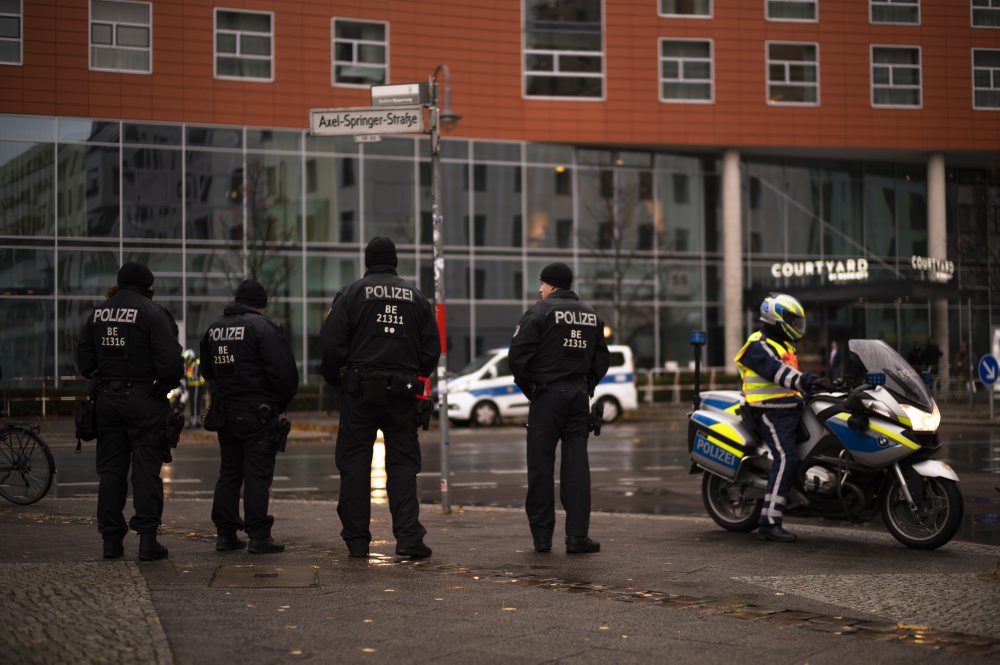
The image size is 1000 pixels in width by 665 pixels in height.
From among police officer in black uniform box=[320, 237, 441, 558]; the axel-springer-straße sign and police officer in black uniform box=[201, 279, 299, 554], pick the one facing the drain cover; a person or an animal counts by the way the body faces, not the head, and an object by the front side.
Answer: the axel-springer-straße sign

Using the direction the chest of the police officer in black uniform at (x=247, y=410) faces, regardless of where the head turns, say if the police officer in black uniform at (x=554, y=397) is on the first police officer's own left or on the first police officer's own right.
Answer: on the first police officer's own right

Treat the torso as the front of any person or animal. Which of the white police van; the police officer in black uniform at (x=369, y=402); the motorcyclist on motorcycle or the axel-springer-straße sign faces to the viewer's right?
the motorcyclist on motorcycle

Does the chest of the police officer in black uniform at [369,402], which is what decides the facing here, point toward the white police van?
yes

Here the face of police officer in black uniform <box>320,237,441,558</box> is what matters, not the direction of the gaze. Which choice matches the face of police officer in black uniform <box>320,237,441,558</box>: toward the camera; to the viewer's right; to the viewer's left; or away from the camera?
away from the camera

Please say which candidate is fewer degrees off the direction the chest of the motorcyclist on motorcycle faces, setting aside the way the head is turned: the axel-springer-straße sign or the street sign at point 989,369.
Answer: the street sign

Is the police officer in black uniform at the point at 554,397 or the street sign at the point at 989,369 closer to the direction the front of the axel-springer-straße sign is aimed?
the police officer in black uniform

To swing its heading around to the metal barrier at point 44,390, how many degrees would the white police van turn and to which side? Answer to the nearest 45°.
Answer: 0° — it already faces it

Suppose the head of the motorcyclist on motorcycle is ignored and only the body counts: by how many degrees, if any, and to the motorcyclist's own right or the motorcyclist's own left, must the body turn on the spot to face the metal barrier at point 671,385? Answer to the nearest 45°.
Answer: approximately 90° to the motorcyclist's own left

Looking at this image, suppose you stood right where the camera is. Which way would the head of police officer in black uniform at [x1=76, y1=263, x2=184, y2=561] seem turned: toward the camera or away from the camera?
away from the camera

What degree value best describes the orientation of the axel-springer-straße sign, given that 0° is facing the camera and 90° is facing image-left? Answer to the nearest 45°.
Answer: approximately 0°

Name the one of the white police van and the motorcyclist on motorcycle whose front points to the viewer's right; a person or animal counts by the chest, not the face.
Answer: the motorcyclist on motorcycle

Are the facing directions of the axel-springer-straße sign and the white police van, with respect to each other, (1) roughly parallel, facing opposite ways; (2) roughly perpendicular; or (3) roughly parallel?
roughly perpendicular

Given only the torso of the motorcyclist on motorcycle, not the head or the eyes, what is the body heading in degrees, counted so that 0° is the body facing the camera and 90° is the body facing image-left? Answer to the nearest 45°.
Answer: approximately 270°

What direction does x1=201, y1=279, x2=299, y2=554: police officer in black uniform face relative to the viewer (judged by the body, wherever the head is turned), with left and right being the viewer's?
facing away from the viewer and to the right of the viewer

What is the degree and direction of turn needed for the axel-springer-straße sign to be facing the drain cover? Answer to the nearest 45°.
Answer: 0° — it already faces it

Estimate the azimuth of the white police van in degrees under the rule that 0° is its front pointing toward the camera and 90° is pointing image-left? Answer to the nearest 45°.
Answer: approximately 90°

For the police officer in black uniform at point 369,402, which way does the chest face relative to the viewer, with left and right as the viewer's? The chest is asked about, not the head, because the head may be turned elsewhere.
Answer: facing away from the viewer
